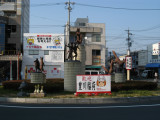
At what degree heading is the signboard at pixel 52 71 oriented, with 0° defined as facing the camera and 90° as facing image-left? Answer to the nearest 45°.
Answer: approximately 0°

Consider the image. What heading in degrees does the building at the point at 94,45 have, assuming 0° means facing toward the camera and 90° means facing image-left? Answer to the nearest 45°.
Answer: approximately 0°

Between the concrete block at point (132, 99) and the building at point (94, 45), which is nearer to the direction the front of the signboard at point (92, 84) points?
the concrete block

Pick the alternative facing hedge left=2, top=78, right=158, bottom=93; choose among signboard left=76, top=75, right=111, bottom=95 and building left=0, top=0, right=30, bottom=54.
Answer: the building

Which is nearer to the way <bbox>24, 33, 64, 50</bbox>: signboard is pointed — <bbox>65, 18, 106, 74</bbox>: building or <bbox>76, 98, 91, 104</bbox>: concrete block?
the concrete block

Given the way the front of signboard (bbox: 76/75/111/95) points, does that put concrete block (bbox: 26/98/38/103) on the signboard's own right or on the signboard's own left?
on the signboard's own right

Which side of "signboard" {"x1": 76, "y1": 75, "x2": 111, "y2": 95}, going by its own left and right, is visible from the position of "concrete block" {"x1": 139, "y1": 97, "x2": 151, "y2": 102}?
left

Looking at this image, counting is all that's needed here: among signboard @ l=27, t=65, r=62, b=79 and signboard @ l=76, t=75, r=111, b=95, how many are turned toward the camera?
2

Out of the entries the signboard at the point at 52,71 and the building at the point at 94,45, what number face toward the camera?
2

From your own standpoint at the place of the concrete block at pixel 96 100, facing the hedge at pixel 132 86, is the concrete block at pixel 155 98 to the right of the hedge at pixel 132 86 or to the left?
right
